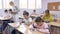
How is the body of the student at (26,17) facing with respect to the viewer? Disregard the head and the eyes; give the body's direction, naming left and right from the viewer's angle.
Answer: facing the viewer and to the left of the viewer
